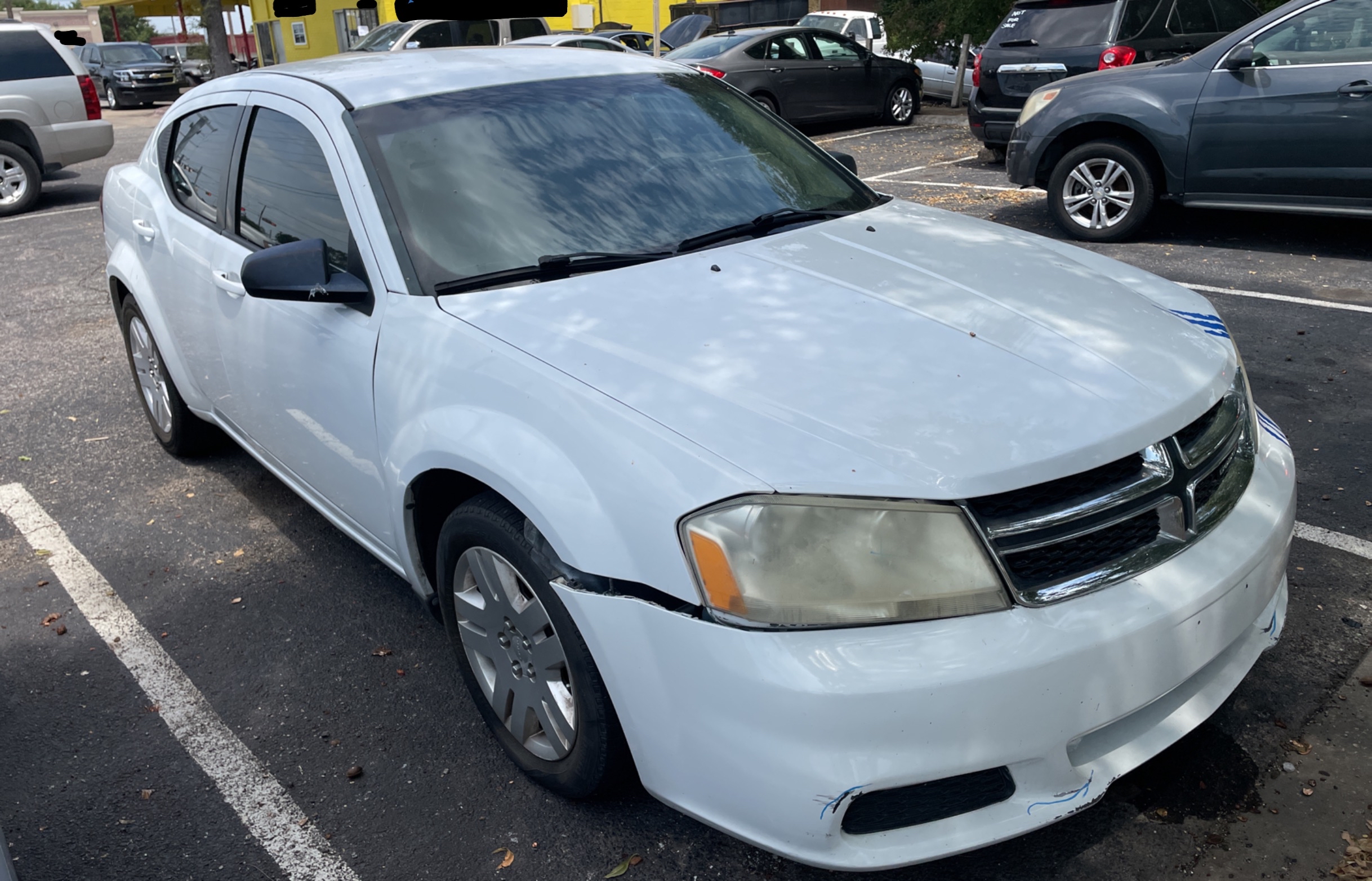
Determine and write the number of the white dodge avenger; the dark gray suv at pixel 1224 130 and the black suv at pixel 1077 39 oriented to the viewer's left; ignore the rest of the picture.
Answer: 1

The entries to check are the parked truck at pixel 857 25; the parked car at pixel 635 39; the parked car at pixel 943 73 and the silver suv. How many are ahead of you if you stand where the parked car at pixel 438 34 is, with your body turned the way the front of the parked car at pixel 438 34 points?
1

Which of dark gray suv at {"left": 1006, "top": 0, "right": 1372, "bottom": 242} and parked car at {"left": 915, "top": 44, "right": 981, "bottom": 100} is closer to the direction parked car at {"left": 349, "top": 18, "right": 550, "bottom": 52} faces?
the dark gray suv

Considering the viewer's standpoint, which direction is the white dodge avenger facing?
facing the viewer and to the right of the viewer

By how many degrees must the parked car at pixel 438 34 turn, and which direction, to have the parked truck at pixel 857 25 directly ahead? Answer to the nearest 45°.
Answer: approximately 135° to its left

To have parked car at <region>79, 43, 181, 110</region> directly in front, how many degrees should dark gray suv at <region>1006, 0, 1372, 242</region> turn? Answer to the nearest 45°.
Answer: approximately 45° to its right

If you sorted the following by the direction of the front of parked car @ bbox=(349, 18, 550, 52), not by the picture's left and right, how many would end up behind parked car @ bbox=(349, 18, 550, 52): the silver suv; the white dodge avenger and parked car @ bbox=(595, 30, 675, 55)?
1

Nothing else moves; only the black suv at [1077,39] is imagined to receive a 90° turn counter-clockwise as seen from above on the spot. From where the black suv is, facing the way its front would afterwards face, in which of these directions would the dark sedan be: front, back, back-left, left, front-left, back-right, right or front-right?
front

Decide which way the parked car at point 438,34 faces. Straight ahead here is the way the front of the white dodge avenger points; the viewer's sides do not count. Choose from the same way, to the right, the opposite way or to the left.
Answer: to the right

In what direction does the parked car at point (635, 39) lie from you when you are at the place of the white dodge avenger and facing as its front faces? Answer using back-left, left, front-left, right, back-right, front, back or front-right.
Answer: back-left

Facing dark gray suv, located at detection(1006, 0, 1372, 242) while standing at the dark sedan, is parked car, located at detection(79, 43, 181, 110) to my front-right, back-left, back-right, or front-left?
back-right

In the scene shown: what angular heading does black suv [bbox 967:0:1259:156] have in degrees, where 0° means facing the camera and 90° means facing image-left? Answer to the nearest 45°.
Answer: approximately 225°
